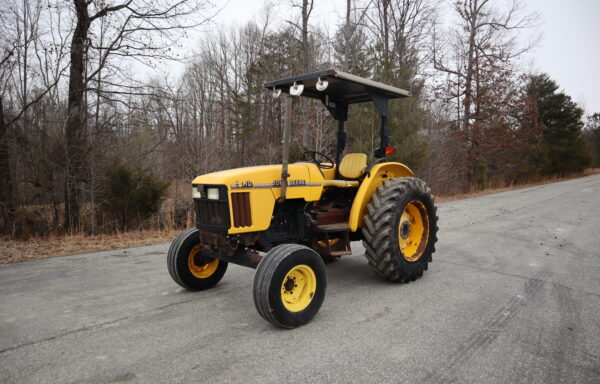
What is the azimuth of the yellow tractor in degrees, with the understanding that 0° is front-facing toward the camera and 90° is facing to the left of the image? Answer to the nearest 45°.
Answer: approximately 45°
